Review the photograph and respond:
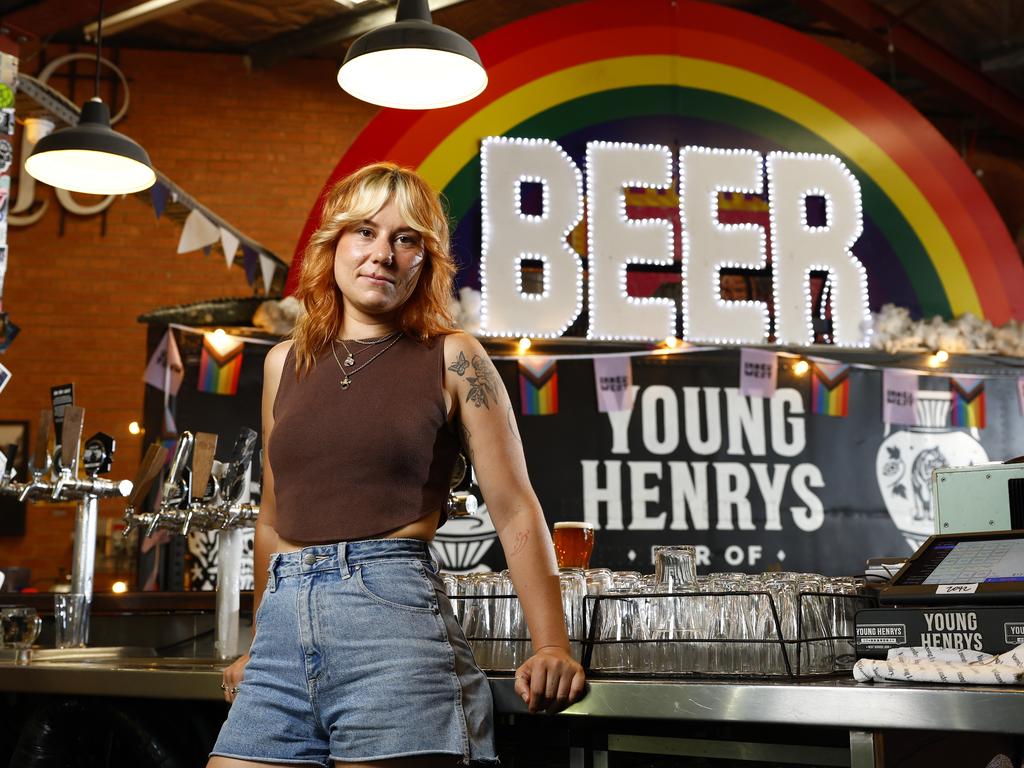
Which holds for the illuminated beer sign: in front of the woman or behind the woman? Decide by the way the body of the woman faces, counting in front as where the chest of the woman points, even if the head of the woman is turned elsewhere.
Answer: behind

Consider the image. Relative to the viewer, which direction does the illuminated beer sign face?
toward the camera

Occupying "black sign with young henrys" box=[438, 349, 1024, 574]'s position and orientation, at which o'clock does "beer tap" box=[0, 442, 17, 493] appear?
The beer tap is roughly at 1 o'clock from the black sign with young henrys.

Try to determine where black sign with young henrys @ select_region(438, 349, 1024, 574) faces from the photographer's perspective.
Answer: facing the viewer

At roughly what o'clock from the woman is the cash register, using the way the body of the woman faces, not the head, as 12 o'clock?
The cash register is roughly at 8 o'clock from the woman.

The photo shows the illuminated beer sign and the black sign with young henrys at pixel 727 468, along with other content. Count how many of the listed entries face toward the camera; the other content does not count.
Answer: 2

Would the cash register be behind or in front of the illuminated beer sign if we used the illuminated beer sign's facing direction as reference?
in front

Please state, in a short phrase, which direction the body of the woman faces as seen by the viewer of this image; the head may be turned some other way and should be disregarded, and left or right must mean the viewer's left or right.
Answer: facing the viewer and to the left of the viewer

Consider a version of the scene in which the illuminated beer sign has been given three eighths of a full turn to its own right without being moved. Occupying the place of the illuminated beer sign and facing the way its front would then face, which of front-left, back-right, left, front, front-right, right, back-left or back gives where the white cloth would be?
back-left

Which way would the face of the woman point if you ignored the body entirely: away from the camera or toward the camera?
toward the camera

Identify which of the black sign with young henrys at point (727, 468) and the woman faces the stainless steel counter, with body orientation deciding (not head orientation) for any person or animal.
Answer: the black sign with young henrys

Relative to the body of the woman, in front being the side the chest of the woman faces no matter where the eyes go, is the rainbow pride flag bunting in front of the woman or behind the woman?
behind

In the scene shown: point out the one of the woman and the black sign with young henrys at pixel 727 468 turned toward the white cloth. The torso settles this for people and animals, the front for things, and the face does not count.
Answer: the black sign with young henrys
